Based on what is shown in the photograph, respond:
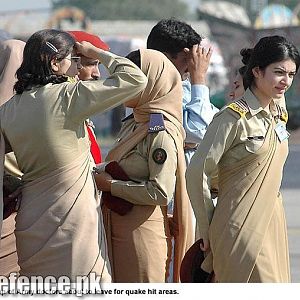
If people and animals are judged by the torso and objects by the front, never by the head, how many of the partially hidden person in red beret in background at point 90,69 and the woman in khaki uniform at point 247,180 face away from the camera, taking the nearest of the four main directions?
0

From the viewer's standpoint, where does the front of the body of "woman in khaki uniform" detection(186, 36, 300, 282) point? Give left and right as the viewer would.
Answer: facing the viewer and to the right of the viewer

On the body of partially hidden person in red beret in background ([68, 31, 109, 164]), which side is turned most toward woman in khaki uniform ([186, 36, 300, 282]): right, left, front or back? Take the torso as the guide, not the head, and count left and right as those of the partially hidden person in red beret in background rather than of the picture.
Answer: front

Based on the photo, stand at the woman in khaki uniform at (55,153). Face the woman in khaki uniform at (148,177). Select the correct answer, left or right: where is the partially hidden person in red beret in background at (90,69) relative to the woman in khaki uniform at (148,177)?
left

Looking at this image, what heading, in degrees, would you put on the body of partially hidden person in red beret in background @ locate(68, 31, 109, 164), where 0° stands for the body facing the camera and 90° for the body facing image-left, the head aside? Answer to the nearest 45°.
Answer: approximately 315°

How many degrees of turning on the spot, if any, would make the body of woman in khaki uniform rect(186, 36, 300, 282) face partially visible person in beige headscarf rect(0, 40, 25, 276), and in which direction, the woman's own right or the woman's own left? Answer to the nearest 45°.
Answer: approximately 135° to the woman's own right

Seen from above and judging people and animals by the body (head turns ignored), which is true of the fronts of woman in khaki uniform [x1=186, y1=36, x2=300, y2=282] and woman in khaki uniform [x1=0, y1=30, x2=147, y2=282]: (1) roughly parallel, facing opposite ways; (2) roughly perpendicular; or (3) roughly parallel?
roughly perpendicular

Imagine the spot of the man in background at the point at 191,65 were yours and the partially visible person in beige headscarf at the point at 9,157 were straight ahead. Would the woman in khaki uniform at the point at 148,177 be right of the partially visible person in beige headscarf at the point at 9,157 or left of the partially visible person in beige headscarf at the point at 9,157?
left

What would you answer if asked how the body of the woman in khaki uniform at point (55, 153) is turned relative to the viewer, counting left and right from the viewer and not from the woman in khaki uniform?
facing away from the viewer and to the right of the viewer
